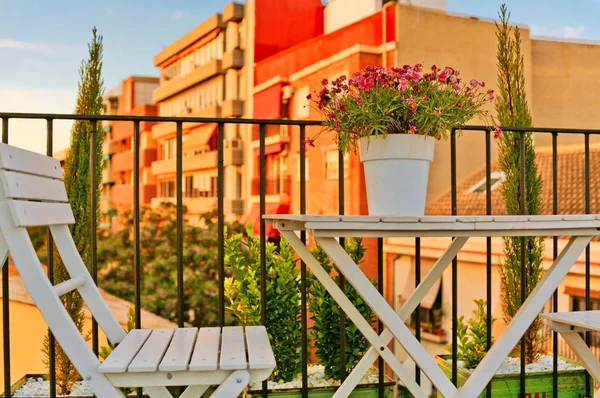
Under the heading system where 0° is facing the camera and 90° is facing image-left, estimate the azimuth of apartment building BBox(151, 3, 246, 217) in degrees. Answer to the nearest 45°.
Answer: approximately 45°

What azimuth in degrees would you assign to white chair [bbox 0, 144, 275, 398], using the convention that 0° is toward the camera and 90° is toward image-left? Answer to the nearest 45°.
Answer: approximately 270°

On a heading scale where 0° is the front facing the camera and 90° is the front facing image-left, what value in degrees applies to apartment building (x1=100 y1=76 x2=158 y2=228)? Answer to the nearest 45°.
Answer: approximately 45°

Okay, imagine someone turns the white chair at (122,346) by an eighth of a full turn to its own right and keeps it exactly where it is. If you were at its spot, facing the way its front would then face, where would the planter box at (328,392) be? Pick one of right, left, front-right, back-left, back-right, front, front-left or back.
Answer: left

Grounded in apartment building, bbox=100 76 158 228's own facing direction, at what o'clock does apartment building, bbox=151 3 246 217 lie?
apartment building, bbox=151 3 246 217 is roughly at 10 o'clock from apartment building, bbox=100 76 158 228.

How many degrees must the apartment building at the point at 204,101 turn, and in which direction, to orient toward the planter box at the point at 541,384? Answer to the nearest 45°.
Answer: approximately 45° to its left

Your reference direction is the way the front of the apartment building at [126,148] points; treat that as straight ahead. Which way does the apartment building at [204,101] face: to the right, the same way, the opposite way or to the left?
the same way

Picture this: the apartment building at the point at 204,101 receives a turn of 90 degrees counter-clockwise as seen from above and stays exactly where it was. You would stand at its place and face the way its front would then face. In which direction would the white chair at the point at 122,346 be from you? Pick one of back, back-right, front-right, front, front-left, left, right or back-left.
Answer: front-right

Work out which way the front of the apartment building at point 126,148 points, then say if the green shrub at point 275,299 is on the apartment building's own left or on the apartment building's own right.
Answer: on the apartment building's own left

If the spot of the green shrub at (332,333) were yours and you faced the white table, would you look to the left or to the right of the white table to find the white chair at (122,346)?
right

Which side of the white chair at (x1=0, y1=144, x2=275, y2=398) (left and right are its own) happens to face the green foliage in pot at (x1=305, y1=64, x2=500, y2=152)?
front

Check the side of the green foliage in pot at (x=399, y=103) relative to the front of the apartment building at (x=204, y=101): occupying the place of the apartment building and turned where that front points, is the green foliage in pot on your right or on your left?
on your left

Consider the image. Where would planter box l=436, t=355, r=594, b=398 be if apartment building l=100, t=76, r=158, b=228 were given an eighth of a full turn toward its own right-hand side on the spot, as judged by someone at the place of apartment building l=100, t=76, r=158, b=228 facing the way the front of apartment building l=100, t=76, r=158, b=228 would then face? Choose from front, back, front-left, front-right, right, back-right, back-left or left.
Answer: left

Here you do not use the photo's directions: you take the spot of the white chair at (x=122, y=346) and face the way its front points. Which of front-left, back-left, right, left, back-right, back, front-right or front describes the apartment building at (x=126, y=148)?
left

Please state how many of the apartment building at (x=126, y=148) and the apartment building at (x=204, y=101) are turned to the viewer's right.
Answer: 0

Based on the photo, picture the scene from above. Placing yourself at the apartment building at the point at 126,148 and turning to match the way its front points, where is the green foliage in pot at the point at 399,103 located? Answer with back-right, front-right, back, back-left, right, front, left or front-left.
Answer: front-left
